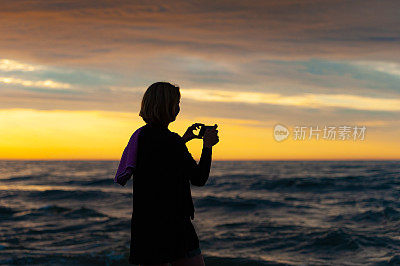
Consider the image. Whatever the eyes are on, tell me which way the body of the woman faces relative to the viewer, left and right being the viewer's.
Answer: facing away from the viewer and to the right of the viewer
